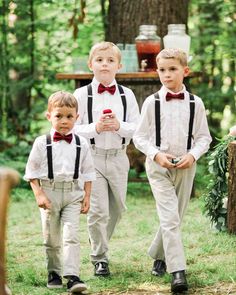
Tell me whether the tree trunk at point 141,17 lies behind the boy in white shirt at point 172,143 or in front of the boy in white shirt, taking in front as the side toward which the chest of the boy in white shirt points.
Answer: behind

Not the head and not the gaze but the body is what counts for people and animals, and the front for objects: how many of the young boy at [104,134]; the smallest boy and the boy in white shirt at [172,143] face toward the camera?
3

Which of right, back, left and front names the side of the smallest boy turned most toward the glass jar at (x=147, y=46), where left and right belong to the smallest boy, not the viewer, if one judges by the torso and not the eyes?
back

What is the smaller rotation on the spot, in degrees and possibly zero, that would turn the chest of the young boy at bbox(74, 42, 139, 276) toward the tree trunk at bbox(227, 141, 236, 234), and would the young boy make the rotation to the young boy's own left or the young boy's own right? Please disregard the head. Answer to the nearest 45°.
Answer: approximately 135° to the young boy's own left

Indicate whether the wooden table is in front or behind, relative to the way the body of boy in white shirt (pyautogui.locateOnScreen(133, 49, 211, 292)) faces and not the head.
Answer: behind

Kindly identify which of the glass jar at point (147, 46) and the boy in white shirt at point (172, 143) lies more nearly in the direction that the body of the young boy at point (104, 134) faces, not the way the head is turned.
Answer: the boy in white shirt

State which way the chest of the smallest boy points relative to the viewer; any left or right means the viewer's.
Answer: facing the viewer

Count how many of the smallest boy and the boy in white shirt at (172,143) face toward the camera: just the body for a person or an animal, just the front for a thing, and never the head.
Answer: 2

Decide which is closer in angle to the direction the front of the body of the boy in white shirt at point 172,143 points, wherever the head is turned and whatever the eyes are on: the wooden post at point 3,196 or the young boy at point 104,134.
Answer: the wooden post

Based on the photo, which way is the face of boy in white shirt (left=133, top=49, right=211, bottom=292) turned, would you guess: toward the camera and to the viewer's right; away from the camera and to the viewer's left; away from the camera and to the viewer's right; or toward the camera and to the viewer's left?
toward the camera and to the viewer's left

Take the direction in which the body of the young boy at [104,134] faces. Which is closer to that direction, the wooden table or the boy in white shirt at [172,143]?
the boy in white shirt

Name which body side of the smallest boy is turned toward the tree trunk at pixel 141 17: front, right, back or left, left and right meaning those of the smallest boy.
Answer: back

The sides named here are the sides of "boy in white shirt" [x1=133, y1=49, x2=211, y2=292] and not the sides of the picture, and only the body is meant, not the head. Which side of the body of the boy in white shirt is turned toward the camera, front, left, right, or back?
front
